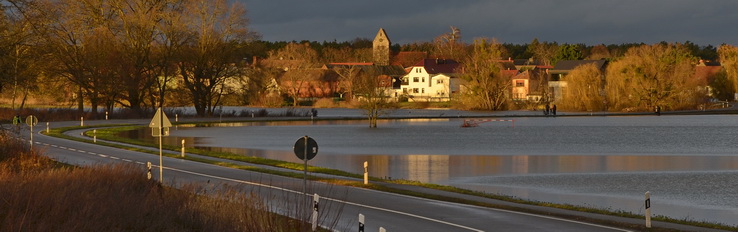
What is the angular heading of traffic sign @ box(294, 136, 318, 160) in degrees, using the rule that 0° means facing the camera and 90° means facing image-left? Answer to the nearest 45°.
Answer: approximately 180°
